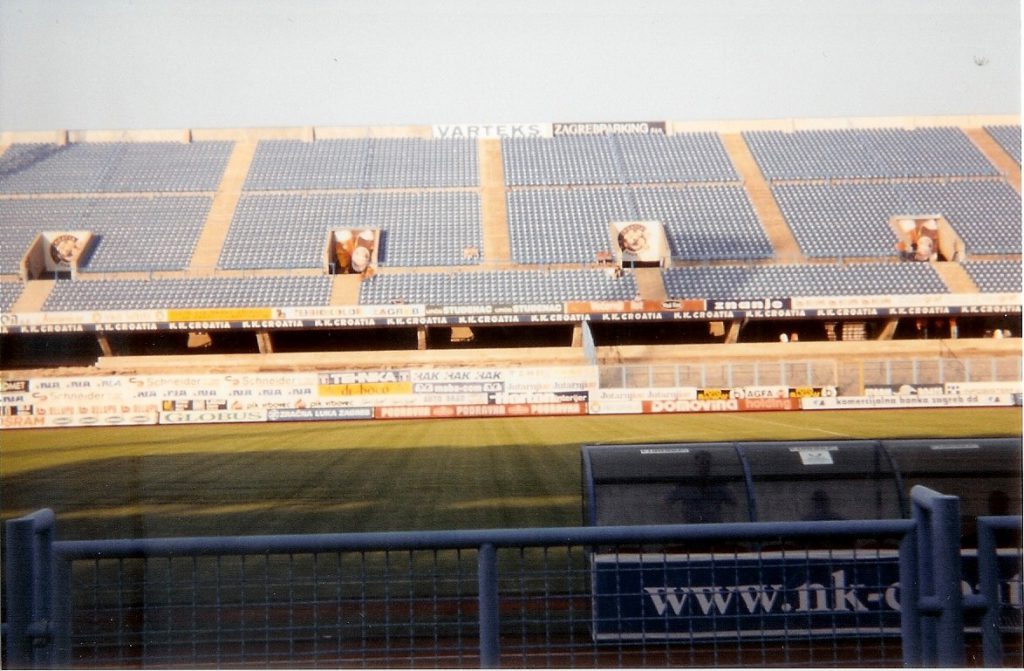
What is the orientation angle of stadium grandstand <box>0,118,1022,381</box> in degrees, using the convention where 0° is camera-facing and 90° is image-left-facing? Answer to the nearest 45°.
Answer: approximately 0°
